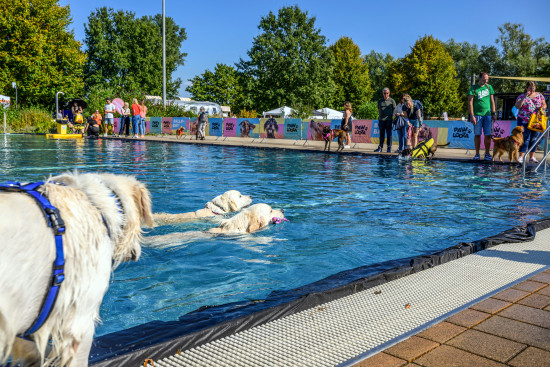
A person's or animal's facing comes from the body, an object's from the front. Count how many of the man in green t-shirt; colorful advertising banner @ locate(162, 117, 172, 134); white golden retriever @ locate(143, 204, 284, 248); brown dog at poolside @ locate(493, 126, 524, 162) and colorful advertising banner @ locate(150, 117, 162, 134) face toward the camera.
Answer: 3

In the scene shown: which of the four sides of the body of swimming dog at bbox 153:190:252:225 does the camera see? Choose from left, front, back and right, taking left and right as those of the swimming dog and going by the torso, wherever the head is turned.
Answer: right

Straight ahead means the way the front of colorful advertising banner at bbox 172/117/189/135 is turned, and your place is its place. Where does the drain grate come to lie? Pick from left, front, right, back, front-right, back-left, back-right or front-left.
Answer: front

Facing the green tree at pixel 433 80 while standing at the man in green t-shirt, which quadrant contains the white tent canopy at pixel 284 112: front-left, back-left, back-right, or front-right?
front-left

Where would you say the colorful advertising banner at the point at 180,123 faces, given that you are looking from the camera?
facing the viewer

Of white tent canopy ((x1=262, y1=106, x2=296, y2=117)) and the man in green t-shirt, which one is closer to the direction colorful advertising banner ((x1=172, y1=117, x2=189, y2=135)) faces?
the man in green t-shirt

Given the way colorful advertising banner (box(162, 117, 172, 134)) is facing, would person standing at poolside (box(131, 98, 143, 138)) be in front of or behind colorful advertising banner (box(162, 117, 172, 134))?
in front

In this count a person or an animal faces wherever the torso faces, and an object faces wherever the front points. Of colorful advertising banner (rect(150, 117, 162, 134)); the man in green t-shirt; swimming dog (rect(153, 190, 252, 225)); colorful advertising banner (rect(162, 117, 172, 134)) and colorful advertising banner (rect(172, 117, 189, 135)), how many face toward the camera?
4

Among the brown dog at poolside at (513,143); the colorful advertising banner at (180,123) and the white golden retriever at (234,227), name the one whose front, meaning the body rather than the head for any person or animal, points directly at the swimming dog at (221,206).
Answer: the colorful advertising banner

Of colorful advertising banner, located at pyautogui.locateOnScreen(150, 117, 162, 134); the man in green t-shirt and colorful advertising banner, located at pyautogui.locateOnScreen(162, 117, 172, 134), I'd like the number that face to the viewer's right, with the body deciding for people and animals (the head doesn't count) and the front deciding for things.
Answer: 0

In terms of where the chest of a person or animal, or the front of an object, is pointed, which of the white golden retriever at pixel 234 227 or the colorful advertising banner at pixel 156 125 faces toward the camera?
the colorful advertising banner
